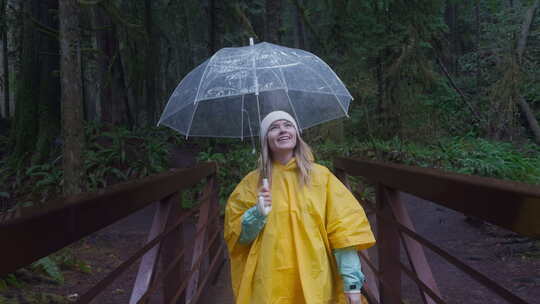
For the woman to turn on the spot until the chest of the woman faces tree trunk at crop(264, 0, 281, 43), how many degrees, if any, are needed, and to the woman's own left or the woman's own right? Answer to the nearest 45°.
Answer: approximately 180°

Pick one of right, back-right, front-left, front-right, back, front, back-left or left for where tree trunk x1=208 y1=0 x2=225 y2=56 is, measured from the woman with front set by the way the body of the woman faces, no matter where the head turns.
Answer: back

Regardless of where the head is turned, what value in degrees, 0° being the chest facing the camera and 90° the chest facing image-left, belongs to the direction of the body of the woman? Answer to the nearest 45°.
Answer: approximately 0°

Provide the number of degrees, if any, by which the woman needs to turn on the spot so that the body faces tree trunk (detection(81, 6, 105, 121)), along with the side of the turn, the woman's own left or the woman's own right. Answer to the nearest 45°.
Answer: approximately 135° to the woman's own right

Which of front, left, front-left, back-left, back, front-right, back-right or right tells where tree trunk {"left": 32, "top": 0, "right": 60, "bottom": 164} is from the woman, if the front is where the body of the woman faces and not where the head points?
back-right

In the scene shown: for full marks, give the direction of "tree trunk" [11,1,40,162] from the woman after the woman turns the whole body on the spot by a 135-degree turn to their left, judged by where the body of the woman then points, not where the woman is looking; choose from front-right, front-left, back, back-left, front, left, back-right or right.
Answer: left

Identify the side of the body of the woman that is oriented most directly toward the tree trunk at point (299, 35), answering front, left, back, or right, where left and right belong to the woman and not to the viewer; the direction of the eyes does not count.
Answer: back

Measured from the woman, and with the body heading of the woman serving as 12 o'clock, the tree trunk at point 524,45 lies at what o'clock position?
The tree trunk is roughly at 7 o'clock from the woman.
